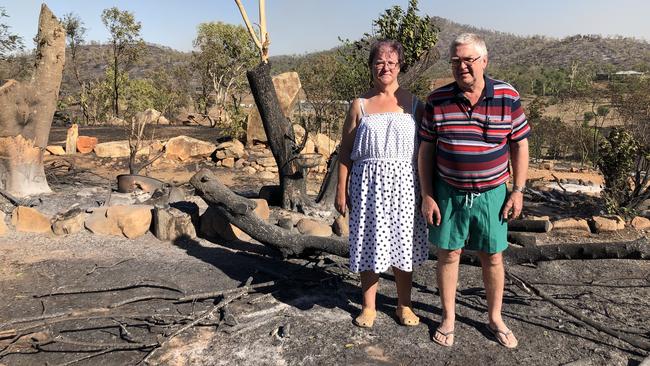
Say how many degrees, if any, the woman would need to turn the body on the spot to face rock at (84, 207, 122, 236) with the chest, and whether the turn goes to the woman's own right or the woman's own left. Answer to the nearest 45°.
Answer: approximately 135° to the woman's own right

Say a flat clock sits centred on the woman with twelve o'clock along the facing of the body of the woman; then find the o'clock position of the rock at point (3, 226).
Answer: The rock is roughly at 4 o'clock from the woman.

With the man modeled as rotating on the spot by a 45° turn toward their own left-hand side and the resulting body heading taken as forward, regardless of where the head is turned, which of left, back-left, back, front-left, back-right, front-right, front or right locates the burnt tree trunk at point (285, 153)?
back

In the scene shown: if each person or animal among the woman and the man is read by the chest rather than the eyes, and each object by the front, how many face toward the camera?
2

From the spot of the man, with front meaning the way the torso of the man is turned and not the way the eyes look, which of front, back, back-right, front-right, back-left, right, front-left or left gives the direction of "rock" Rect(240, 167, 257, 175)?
back-right

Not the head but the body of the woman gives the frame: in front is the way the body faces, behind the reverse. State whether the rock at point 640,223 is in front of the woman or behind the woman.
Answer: behind

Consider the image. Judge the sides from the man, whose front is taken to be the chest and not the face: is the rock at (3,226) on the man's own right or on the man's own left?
on the man's own right

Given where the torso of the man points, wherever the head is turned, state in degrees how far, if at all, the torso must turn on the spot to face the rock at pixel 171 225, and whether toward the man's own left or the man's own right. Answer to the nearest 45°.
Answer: approximately 135° to the man's own right

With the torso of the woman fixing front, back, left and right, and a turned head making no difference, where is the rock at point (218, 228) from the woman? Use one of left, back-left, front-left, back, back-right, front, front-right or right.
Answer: back-right

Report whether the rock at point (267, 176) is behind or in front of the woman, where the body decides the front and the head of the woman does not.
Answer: behind

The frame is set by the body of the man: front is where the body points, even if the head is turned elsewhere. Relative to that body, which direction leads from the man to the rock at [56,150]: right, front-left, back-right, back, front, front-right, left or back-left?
back-right

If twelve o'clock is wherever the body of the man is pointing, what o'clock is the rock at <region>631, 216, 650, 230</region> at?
The rock is roughly at 7 o'clock from the man.
